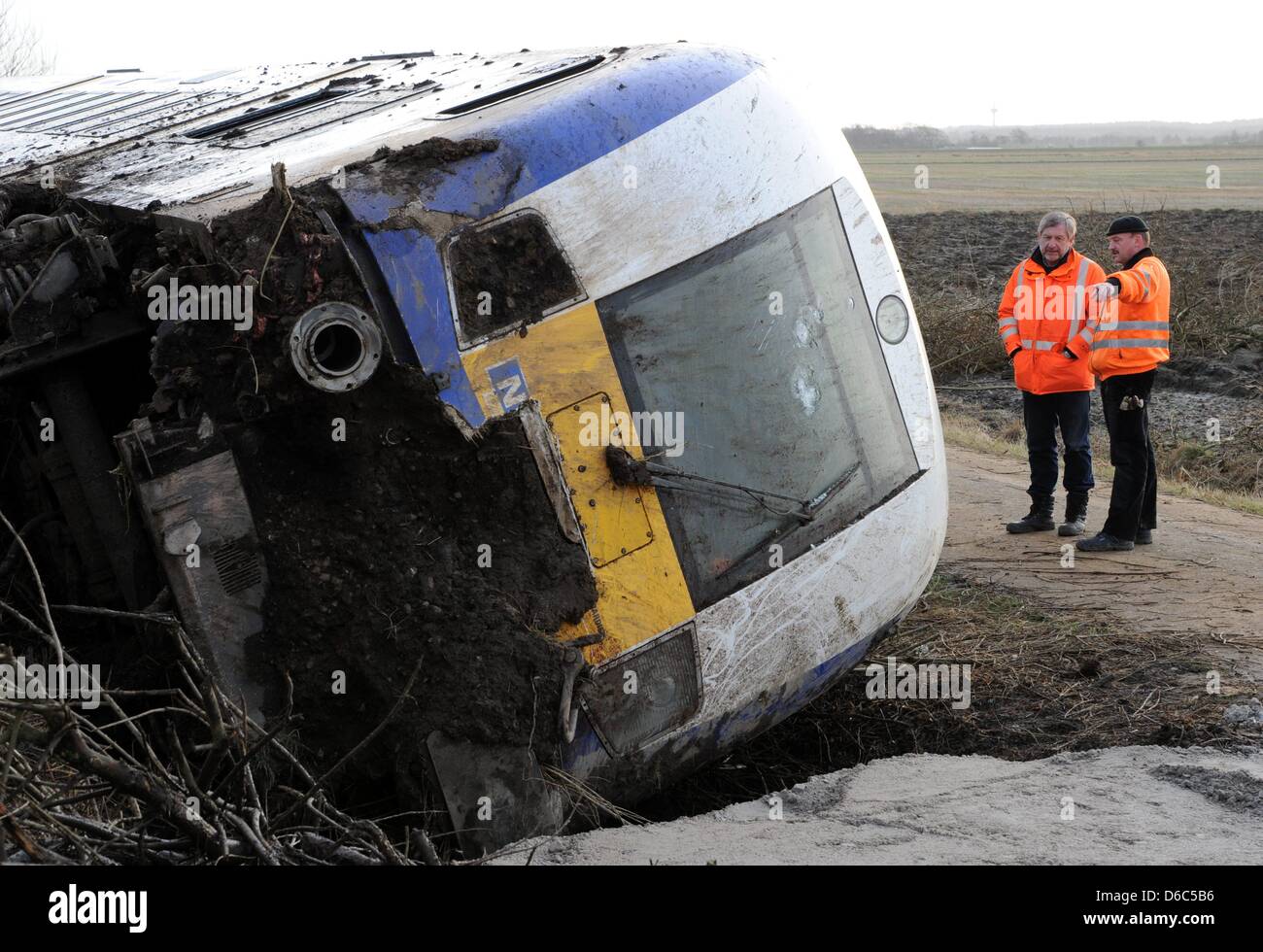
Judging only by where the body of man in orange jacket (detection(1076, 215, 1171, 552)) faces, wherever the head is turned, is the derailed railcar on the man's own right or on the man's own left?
on the man's own left

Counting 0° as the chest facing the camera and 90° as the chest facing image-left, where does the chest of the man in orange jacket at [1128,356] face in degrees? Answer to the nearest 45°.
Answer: approximately 90°
